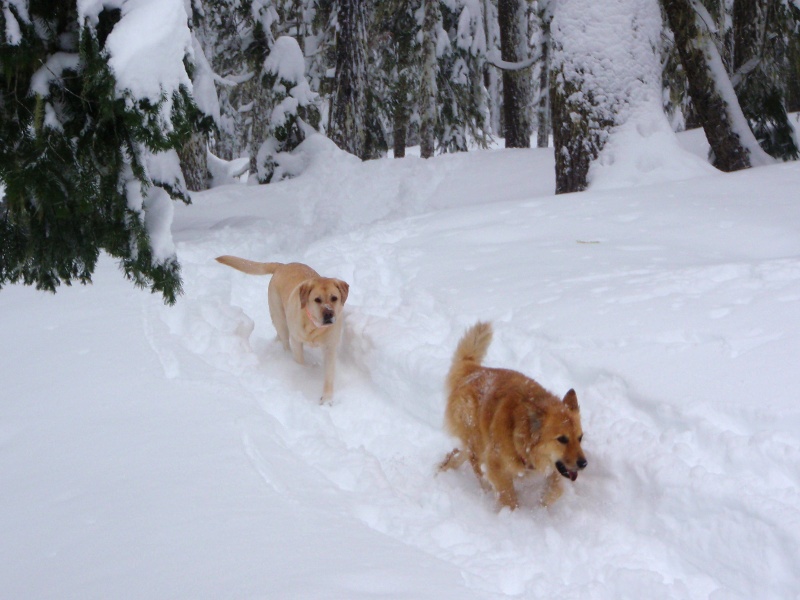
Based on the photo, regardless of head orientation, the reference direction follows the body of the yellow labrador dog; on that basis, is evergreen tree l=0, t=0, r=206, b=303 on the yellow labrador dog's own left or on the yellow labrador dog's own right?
on the yellow labrador dog's own right

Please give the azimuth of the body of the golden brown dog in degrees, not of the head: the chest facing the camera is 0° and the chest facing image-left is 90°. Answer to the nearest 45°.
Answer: approximately 315°

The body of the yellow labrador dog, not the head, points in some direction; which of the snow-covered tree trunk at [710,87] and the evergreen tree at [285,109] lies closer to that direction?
the snow-covered tree trunk

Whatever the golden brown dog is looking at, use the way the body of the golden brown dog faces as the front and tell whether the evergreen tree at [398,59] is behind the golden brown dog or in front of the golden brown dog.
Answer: behind

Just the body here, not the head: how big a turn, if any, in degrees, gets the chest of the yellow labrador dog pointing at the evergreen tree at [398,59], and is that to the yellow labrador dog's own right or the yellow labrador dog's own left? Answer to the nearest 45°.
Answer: approximately 135° to the yellow labrador dog's own left

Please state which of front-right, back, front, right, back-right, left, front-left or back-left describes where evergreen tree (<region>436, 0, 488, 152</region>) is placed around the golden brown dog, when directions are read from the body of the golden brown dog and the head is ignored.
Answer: back-left

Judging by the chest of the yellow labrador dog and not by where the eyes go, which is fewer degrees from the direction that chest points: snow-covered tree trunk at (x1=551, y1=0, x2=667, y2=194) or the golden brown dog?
the golden brown dog

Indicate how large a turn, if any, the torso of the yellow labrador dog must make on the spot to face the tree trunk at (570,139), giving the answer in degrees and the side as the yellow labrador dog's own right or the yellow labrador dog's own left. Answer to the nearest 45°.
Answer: approximately 90° to the yellow labrador dog's own left

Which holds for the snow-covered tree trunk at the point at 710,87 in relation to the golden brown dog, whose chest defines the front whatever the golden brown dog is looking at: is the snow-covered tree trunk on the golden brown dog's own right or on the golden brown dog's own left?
on the golden brown dog's own left

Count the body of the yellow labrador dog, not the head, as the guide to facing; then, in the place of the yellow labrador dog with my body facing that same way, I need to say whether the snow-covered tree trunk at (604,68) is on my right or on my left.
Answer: on my left

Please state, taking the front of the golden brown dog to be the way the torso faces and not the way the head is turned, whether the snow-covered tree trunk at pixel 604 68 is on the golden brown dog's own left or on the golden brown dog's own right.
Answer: on the golden brown dog's own left

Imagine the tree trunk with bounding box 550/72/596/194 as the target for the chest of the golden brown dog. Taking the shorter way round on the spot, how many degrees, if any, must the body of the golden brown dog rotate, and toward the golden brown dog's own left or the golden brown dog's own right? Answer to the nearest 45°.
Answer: approximately 135° to the golden brown dog's own left

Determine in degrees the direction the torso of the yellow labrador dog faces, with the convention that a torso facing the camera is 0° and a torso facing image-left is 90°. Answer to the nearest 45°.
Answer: approximately 315°
